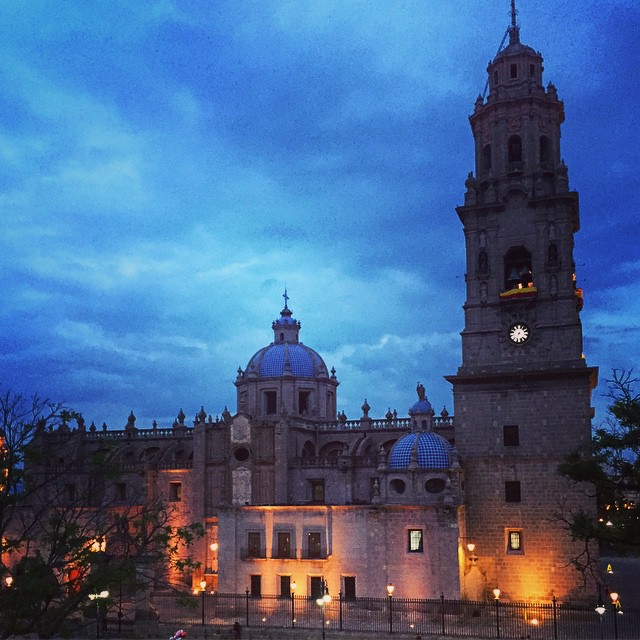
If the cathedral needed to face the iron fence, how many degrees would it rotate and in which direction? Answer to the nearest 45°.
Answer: approximately 135° to its right

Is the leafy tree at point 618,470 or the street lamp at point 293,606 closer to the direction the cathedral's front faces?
the leafy tree

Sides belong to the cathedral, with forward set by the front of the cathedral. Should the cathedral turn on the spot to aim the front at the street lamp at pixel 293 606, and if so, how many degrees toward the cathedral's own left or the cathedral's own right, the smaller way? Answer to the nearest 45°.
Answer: approximately 135° to the cathedral's own right

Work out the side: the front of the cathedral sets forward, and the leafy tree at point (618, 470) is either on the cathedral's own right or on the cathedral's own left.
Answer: on the cathedral's own right

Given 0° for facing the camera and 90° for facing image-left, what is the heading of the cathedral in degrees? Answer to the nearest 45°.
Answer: approximately 270°
